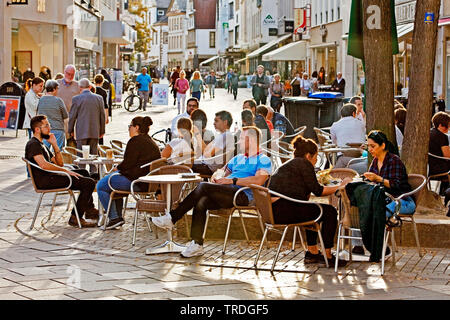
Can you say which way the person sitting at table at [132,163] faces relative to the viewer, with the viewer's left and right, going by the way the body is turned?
facing to the left of the viewer

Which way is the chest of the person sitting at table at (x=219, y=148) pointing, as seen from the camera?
to the viewer's left

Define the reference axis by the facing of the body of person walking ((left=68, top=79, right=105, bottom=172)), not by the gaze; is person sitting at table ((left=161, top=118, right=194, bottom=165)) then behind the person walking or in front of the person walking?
behind

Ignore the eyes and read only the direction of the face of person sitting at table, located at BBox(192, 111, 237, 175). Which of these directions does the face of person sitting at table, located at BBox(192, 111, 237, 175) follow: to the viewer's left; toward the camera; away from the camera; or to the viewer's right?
to the viewer's left

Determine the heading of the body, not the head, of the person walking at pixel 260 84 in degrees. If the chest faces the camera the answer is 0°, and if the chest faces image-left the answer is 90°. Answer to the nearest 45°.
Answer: approximately 0°

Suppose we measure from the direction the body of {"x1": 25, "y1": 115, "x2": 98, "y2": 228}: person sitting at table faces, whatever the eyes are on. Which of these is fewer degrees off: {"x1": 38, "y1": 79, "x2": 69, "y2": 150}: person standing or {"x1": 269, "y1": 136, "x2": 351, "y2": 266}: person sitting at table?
the person sitting at table

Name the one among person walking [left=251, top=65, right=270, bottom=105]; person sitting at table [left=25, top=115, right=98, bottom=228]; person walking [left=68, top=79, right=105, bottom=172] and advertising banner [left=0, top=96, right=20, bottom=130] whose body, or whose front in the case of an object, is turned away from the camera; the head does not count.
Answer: person walking [left=68, top=79, right=105, bottom=172]

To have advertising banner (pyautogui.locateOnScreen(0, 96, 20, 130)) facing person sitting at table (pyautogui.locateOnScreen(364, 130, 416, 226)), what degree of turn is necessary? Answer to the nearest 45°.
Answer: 0° — it already faces them

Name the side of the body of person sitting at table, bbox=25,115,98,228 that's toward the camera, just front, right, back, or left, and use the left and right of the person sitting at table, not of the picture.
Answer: right

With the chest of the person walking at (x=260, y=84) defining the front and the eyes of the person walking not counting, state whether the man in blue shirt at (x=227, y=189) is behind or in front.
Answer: in front

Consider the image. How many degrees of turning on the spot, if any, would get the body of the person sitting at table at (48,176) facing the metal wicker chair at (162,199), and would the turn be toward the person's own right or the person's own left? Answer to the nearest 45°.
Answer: approximately 45° to the person's own right

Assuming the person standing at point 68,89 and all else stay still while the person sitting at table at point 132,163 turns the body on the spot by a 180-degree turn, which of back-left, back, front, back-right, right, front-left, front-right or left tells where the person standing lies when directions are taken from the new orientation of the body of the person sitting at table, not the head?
left

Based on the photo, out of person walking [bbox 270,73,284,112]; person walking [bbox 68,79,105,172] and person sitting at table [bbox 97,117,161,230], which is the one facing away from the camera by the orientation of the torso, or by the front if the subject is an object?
person walking [bbox 68,79,105,172]

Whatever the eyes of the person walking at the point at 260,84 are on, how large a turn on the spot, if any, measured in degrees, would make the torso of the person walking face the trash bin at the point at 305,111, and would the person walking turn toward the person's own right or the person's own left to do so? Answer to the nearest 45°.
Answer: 0° — they already face it

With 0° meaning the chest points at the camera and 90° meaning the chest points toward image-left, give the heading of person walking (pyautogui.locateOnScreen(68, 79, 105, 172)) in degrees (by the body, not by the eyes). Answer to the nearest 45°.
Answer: approximately 180°

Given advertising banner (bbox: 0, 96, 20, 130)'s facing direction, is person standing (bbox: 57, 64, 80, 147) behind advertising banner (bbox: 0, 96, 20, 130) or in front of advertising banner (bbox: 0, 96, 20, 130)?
in front

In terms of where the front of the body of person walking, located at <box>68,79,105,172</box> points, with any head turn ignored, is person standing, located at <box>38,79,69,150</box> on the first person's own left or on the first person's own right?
on the first person's own left

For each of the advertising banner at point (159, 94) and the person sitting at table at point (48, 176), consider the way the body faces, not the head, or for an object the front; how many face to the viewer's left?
0
